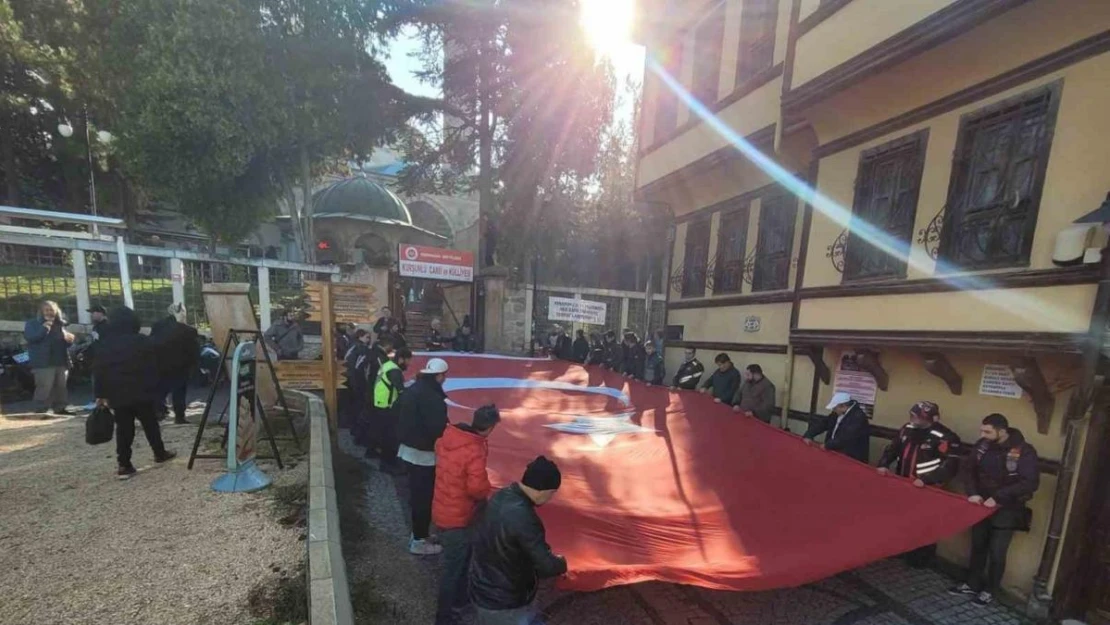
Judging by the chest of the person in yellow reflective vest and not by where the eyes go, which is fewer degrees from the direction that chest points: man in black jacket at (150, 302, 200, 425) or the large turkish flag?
the large turkish flag

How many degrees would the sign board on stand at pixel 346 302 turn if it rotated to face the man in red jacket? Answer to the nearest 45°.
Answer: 0° — it already faces them

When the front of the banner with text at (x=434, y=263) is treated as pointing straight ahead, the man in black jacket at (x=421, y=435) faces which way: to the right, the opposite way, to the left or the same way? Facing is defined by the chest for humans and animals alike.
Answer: to the left

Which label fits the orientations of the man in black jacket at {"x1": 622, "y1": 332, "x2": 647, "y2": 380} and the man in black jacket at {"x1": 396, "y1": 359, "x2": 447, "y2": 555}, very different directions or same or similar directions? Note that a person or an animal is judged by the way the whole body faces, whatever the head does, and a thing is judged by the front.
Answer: very different directions

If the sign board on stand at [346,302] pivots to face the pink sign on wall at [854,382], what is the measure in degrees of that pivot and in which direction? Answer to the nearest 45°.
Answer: approximately 45° to its left

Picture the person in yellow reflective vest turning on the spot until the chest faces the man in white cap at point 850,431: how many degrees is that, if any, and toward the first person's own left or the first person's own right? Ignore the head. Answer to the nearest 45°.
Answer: approximately 45° to the first person's own right

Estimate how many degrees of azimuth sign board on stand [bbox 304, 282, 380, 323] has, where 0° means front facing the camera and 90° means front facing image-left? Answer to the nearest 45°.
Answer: approximately 0°

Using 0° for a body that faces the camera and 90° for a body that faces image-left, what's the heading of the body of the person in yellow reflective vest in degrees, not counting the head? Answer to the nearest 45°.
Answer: approximately 270°

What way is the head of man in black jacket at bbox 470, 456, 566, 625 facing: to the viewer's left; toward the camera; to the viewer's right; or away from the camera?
to the viewer's right

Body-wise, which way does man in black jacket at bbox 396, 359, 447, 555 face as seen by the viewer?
to the viewer's right

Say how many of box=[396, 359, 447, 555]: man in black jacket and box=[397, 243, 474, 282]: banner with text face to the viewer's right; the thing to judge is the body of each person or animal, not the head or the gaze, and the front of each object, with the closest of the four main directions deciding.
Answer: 1

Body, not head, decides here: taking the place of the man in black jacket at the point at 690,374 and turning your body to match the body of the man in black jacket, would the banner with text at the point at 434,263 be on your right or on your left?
on your right

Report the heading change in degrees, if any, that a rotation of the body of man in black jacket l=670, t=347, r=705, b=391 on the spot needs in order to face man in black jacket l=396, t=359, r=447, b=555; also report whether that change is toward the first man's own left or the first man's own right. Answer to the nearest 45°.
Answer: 0° — they already face them
